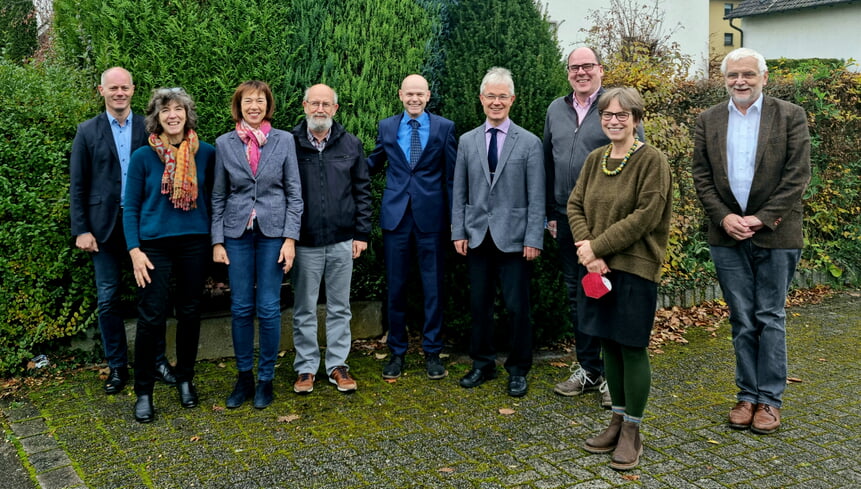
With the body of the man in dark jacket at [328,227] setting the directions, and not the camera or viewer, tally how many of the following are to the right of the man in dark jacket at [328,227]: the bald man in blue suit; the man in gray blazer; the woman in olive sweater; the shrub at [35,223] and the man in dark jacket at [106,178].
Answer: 2

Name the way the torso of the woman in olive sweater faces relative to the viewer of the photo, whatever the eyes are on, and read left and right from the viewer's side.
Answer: facing the viewer and to the left of the viewer

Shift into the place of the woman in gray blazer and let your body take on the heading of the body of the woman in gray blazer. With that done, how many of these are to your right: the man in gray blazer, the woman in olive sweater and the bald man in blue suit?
0

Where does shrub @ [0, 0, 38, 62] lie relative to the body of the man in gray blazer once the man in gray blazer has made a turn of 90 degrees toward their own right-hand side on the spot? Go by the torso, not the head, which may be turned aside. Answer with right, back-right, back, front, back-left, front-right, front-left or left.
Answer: front-right

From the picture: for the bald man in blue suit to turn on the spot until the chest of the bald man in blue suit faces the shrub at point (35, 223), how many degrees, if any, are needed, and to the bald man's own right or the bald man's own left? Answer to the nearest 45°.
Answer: approximately 90° to the bald man's own right

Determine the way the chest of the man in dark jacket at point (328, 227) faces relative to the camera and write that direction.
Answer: toward the camera

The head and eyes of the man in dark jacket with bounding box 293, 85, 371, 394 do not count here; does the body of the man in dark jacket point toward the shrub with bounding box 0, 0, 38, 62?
no

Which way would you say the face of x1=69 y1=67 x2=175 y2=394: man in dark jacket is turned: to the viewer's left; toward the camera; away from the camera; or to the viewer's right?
toward the camera

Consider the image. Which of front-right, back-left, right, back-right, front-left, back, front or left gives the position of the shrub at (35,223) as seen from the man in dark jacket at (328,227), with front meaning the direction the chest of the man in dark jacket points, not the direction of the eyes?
right

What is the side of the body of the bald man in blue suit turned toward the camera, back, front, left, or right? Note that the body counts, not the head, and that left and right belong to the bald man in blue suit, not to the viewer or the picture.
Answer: front

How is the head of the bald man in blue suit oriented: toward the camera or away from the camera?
toward the camera

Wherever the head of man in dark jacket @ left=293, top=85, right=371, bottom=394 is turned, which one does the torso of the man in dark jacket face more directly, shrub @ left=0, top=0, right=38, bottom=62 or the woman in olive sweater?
the woman in olive sweater

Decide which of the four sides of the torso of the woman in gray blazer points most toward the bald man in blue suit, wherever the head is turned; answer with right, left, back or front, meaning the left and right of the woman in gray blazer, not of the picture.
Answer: left

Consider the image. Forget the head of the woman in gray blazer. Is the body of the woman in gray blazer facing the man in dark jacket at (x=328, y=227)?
no

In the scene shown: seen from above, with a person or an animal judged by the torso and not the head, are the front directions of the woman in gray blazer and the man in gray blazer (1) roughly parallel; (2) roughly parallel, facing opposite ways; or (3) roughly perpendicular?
roughly parallel

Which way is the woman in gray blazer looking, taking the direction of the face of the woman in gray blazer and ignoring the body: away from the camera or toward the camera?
toward the camera
